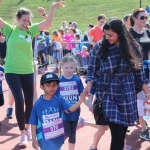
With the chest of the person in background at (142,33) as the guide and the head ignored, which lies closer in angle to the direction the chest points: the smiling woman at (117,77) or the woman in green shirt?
the smiling woman

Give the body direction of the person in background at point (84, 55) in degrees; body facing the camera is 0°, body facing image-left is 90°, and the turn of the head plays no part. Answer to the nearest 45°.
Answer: approximately 0°

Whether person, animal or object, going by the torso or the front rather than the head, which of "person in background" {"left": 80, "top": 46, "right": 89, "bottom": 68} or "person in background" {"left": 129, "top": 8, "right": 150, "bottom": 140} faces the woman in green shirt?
"person in background" {"left": 80, "top": 46, "right": 89, "bottom": 68}

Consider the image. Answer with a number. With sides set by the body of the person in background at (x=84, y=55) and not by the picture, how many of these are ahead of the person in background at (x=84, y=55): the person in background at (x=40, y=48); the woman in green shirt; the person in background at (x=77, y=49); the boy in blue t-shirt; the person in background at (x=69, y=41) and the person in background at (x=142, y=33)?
3

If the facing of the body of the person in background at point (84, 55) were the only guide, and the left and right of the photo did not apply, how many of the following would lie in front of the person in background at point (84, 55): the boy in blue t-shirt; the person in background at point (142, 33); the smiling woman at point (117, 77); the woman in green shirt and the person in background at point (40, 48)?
4

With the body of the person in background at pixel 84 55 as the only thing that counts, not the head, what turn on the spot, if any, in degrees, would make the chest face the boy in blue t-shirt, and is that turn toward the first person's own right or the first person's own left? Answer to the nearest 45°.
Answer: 0° — they already face them

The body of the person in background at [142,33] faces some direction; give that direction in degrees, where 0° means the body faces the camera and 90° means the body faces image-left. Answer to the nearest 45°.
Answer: approximately 315°

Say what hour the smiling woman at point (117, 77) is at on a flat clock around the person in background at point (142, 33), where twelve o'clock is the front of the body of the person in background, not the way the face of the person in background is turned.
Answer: The smiling woman is roughly at 2 o'clock from the person in background.
